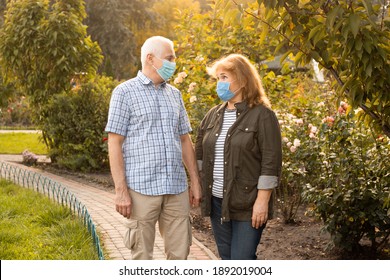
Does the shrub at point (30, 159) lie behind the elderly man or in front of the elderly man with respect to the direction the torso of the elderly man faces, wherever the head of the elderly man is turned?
behind

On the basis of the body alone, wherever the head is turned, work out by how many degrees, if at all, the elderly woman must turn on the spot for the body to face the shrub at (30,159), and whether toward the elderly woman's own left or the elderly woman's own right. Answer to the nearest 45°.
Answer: approximately 90° to the elderly woman's own right

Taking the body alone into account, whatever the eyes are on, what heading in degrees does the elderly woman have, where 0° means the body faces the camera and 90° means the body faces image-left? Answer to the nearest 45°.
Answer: approximately 45°

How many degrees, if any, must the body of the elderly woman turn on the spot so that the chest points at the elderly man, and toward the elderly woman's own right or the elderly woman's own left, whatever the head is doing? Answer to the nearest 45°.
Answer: approximately 45° to the elderly woman's own right

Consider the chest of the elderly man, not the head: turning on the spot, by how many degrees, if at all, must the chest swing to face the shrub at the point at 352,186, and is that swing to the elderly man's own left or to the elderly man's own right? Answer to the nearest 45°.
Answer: approximately 90° to the elderly man's own left

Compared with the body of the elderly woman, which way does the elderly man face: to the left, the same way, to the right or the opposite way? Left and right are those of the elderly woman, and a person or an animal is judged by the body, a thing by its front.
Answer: to the left

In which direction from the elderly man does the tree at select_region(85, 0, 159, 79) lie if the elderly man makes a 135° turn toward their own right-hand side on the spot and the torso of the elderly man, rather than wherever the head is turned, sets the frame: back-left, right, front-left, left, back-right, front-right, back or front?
right

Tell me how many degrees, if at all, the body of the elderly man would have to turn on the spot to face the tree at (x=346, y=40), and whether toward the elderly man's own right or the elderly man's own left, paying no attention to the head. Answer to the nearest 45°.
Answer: approximately 45° to the elderly man's own left

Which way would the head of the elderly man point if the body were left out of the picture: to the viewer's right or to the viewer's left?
to the viewer's right

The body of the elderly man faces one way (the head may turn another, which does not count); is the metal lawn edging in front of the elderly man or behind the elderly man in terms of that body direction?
behind
